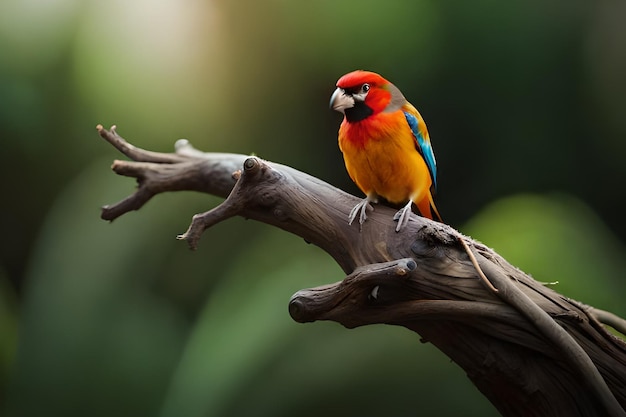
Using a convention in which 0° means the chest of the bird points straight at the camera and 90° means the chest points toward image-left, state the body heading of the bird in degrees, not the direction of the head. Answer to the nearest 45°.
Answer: approximately 45°
